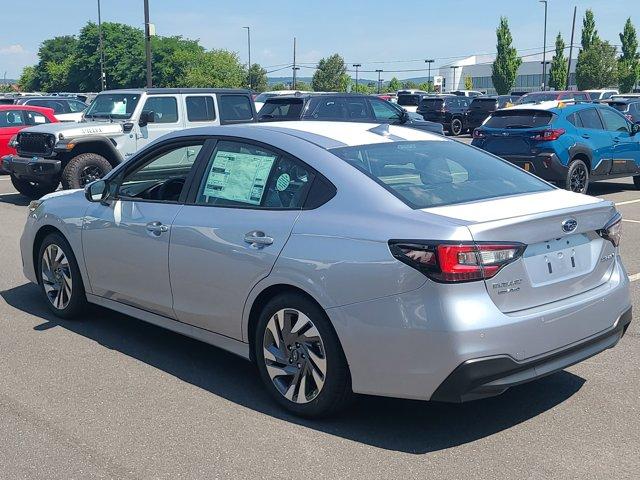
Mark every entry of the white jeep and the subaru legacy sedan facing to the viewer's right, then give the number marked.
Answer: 0

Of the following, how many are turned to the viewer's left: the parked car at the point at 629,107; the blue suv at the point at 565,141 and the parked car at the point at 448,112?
0

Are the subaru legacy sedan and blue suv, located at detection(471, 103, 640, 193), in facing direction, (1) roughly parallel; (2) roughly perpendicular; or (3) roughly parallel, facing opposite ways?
roughly perpendicular

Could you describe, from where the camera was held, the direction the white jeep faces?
facing the viewer and to the left of the viewer

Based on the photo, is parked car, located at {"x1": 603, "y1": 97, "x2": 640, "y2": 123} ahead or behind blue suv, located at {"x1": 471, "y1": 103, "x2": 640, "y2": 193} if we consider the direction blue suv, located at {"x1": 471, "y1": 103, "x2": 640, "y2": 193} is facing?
ahead

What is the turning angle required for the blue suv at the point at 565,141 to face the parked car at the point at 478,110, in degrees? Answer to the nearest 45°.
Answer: approximately 45° to its left

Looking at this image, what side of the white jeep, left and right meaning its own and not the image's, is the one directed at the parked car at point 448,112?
back

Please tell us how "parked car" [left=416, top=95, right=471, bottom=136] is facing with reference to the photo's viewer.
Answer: facing away from the viewer and to the right of the viewer

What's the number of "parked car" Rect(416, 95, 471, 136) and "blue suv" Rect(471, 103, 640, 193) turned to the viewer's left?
0

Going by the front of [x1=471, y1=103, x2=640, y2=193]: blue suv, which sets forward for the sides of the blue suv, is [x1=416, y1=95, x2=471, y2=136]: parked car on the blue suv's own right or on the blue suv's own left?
on the blue suv's own left

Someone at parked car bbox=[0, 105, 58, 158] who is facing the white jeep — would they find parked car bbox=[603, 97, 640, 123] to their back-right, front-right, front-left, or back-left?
front-left

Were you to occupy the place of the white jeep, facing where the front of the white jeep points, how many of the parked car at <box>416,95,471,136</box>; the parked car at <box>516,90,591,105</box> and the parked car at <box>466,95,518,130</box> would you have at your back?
3

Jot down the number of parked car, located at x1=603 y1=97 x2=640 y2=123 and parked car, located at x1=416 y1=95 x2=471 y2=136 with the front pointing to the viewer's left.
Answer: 0

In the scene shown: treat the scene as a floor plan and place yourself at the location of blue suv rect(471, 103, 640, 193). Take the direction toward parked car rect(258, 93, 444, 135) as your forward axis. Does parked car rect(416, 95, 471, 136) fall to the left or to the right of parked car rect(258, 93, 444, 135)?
right

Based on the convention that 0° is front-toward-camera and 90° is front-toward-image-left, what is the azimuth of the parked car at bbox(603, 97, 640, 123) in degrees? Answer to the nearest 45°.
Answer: approximately 225°

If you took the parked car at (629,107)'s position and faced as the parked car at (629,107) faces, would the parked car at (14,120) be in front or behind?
behind

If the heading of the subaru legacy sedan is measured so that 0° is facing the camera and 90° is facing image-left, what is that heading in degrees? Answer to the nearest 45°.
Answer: approximately 135°
